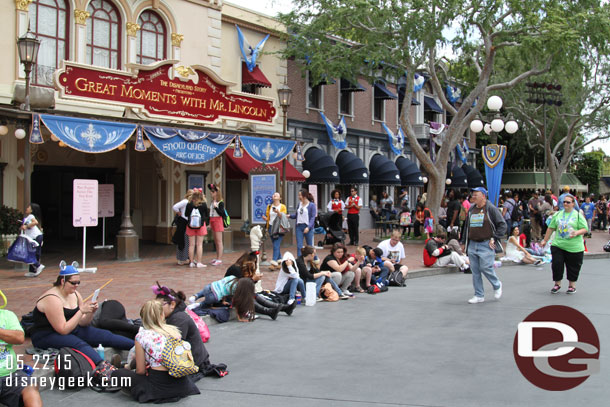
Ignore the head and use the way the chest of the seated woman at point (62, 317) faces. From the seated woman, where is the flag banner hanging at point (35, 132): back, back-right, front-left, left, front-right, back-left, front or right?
back-left

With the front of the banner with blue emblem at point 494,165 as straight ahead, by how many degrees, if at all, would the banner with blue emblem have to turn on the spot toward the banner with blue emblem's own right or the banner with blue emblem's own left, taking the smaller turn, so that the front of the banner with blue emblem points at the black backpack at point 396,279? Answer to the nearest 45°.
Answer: approximately 45° to the banner with blue emblem's own right

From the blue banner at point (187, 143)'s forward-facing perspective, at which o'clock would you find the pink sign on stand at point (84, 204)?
The pink sign on stand is roughly at 3 o'clock from the blue banner.

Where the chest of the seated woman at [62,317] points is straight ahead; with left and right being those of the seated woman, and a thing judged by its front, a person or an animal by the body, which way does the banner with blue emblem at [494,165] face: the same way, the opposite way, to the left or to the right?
to the right

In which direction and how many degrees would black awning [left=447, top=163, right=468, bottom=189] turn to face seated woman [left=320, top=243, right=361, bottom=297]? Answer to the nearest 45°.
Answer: approximately 45° to its right

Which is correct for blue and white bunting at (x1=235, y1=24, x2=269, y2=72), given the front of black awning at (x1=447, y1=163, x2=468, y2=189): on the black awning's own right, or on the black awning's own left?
on the black awning's own right

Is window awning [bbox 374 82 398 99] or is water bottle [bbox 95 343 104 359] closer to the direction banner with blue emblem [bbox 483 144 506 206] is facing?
the water bottle

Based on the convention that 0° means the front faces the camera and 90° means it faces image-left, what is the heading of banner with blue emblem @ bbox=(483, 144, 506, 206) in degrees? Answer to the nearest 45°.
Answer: approximately 0°

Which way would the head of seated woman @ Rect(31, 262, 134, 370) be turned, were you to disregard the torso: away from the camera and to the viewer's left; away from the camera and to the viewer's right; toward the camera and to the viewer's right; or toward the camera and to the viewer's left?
toward the camera and to the viewer's right

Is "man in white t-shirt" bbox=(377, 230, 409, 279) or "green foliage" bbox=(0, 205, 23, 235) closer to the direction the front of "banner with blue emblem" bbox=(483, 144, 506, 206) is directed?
the man in white t-shirt

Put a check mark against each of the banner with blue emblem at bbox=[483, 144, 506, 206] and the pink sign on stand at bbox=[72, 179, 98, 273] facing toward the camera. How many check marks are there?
2

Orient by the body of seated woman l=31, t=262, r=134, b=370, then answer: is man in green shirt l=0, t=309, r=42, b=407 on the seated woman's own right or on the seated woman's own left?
on the seated woman's own right

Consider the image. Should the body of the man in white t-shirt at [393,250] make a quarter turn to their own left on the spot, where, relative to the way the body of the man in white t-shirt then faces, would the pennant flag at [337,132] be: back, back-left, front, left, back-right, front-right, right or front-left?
front-left

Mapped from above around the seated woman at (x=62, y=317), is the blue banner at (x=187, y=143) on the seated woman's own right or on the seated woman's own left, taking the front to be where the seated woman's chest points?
on the seated woman's own left
